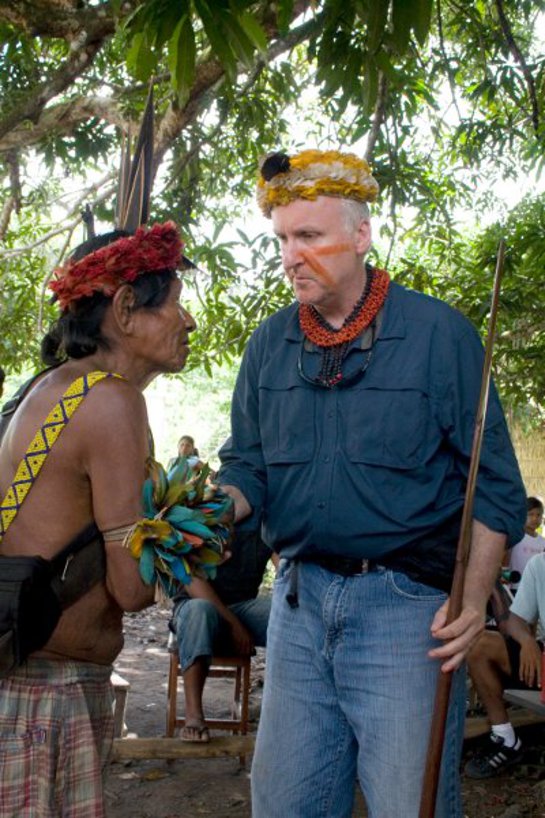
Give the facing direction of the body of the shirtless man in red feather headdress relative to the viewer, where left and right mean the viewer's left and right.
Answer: facing away from the viewer and to the right of the viewer

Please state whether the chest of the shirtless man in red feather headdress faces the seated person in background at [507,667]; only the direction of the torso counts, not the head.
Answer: yes

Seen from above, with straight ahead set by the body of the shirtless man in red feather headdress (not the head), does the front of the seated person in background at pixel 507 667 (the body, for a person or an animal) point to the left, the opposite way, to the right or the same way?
the opposite way

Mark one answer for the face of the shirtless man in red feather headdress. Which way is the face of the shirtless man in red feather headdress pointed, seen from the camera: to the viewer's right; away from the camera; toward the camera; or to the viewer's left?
to the viewer's right

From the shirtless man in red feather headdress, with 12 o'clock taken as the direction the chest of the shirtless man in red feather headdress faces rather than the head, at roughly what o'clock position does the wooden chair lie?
The wooden chair is roughly at 11 o'clock from the shirtless man in red feather headdress.

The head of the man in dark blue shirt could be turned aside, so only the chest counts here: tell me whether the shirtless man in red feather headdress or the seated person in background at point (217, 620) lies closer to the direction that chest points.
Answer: the shirtless man in red feather headdress

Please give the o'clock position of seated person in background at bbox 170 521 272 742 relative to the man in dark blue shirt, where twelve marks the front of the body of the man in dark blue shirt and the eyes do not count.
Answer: The seated person in background is roughly at 4 o'clock from the man in dark blue shirt.

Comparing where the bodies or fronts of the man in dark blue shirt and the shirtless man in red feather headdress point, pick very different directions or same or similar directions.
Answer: very different directions

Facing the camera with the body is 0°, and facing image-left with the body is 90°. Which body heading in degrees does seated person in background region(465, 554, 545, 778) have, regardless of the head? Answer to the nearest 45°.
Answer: approximately 45°

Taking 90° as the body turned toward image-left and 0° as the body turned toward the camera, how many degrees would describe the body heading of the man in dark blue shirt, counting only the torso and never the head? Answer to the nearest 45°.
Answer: approximately 45°

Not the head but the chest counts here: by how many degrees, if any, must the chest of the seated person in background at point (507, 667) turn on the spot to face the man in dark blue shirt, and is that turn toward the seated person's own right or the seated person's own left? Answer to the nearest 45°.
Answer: approximately 45° to the seated person's own left
